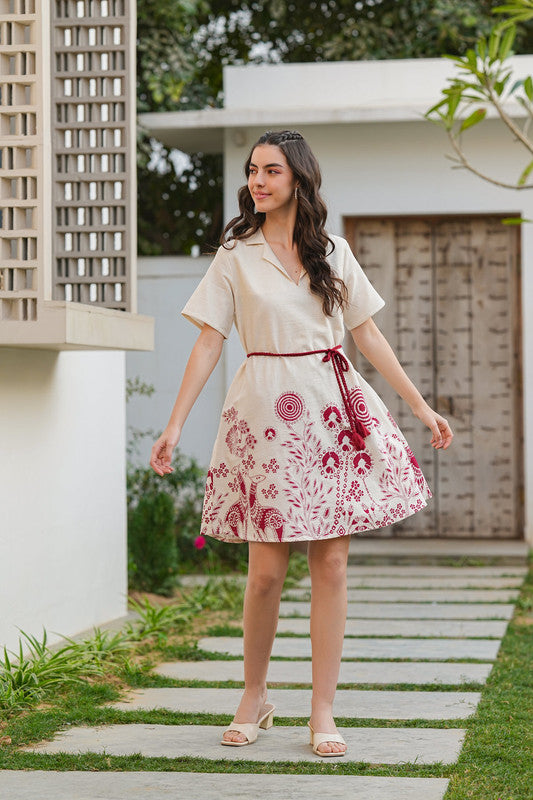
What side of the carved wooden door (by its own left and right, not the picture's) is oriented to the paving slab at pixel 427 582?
front

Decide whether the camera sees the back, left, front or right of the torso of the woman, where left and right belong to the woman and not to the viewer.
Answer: front

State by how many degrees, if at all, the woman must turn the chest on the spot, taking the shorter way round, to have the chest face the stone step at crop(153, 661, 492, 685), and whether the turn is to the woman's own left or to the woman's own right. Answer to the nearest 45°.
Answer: approximately 180°

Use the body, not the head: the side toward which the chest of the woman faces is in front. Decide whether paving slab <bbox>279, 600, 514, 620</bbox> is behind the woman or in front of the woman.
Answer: behind

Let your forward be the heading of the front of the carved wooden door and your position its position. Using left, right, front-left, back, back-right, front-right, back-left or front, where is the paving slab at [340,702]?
front

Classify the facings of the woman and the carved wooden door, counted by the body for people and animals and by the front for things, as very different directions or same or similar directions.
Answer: same or similar directions

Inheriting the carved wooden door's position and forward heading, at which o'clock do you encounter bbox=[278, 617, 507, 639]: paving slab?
The paving slab is roughly at 12 o'clock from the carved wooden door.

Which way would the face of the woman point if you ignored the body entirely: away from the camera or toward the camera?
toward the camera

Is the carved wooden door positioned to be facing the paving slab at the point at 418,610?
yes

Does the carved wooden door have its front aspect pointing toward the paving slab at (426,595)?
yes

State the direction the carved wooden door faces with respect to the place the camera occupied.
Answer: facing the viewer

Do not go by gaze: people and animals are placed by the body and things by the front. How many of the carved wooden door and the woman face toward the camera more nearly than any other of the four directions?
2

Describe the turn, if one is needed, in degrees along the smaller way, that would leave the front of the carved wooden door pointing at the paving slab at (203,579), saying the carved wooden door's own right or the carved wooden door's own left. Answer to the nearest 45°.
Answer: approximately 45° to the carved wooden door's own right
